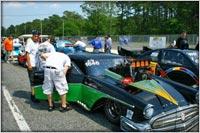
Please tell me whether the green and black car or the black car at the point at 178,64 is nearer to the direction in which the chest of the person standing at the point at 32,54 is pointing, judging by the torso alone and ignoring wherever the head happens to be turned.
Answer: the green and black car

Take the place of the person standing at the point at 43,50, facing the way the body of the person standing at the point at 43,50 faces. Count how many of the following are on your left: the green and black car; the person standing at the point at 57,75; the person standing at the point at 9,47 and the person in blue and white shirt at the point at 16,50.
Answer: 2

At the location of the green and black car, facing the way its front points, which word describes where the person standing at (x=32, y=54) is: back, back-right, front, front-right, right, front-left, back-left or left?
back

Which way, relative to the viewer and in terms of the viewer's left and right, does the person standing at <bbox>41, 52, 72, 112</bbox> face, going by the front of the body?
facing away from the viewer and to the right of the viewer

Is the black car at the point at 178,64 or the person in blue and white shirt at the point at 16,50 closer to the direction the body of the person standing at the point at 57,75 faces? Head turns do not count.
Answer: the black car
